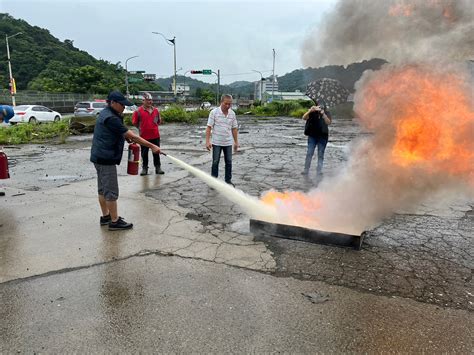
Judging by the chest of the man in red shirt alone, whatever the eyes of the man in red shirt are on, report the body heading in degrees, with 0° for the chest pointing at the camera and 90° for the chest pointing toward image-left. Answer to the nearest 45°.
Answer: approximately 0°

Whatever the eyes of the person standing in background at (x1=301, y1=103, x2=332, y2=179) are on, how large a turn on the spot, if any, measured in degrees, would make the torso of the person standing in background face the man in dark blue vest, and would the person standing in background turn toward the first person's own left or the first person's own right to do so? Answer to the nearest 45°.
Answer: approximately 45° to the first person's own right

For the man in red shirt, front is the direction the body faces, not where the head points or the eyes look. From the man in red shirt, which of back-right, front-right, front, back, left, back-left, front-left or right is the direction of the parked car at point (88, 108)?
back

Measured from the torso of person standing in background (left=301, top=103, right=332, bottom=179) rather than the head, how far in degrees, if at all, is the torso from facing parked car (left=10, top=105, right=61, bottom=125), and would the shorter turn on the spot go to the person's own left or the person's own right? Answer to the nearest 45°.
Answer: approximately 135° to the person's own right

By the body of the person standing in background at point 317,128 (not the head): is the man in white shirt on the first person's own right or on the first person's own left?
on the first person's own right

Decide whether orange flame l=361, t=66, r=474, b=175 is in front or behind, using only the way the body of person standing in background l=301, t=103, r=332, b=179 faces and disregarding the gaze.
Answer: in front

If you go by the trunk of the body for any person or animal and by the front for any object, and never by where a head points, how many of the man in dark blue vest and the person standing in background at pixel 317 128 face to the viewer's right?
1

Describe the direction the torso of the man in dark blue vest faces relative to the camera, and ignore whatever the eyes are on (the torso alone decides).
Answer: to the viewer's right

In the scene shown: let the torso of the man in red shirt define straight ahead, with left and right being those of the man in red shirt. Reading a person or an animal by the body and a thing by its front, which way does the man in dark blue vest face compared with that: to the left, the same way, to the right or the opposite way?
to the left
